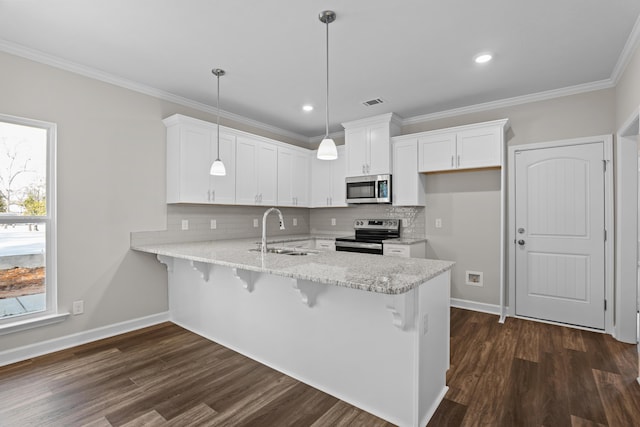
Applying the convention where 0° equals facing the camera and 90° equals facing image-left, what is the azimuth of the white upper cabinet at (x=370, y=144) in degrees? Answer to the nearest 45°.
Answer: approximately 45°

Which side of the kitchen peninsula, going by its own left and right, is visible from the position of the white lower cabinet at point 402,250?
back

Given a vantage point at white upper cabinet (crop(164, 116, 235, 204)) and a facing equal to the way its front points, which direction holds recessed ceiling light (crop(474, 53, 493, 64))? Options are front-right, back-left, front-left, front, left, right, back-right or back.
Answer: front

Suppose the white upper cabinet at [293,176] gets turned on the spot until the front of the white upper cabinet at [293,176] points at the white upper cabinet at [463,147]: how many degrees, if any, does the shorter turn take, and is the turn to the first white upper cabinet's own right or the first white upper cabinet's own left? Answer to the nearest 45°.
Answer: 0° — it already faces it

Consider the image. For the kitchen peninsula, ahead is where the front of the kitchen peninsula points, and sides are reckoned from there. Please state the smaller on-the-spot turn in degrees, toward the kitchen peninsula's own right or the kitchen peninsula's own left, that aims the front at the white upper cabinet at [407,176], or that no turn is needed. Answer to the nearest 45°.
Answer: approximately 180°

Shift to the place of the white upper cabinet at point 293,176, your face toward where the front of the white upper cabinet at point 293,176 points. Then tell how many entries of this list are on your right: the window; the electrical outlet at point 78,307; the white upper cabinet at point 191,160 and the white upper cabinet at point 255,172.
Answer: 4

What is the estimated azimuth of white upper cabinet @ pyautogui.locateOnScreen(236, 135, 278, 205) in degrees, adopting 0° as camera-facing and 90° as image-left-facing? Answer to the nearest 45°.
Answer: approximately 315°

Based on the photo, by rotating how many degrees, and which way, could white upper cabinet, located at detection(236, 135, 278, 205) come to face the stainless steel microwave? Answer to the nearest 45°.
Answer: approximately 45° to its left

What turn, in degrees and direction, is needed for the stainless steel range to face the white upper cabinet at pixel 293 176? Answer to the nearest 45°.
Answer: approximately 45° to its right

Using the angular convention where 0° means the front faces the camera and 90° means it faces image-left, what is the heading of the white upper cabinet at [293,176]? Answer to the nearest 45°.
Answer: approximately 315°

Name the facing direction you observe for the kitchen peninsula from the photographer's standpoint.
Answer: facing the viewer and to the left of the viewer

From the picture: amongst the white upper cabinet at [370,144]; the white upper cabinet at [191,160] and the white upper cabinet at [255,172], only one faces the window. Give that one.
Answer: the white upper cabinet at [370,144]

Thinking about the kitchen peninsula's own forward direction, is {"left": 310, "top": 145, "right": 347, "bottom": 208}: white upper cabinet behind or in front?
behind

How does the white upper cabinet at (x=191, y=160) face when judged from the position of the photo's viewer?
facing the viewer and to the right of the viewer
